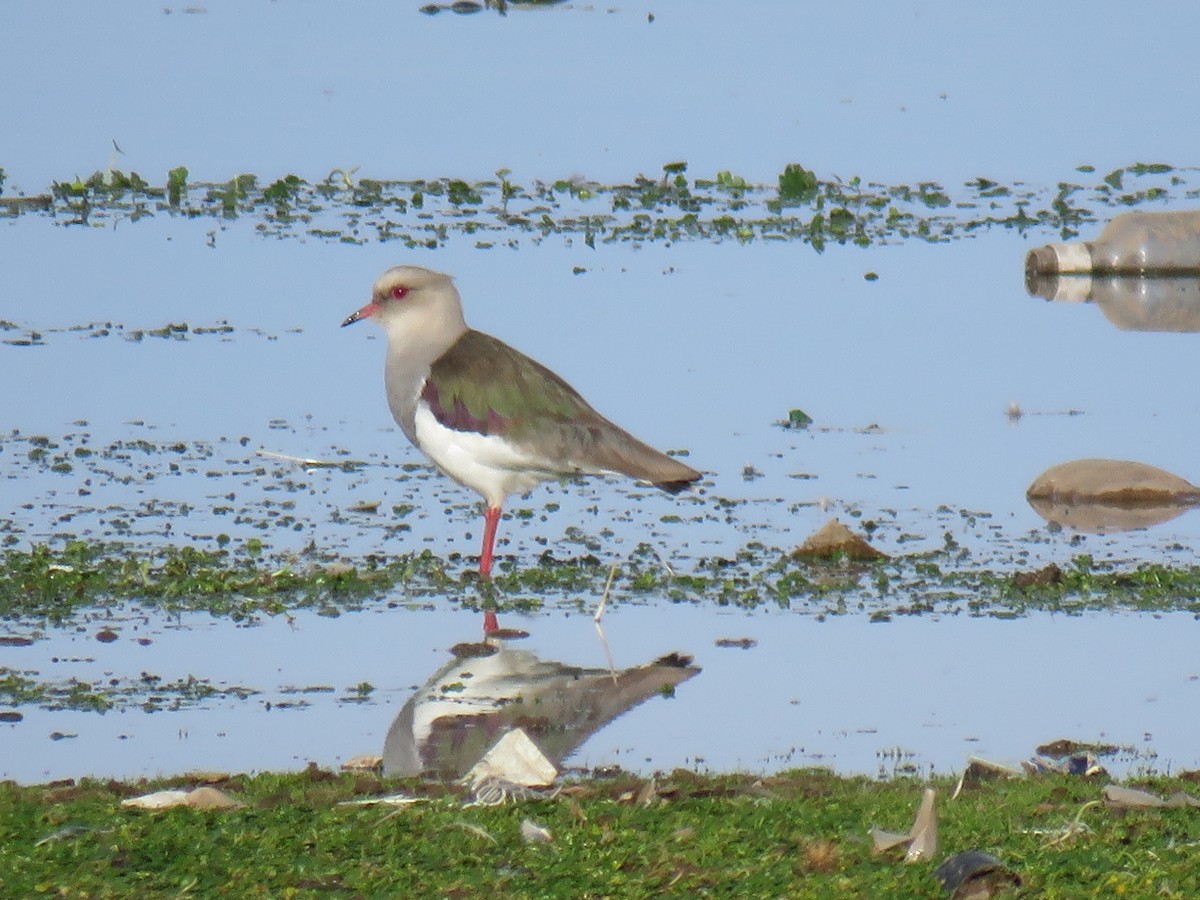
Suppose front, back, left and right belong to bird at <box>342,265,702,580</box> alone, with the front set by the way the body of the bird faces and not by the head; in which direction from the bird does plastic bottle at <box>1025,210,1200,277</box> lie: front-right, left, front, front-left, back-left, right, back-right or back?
back-right

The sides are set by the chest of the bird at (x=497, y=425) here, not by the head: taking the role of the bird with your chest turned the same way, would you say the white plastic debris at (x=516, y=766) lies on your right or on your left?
on your left

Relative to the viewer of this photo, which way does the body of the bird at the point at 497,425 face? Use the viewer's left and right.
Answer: facing to the left of the viewer

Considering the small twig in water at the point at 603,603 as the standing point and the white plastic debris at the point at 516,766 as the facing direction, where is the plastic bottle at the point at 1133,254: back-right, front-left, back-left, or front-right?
back-left

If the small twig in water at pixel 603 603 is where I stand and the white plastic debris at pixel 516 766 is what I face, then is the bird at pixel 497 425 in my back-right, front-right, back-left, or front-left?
back-right
